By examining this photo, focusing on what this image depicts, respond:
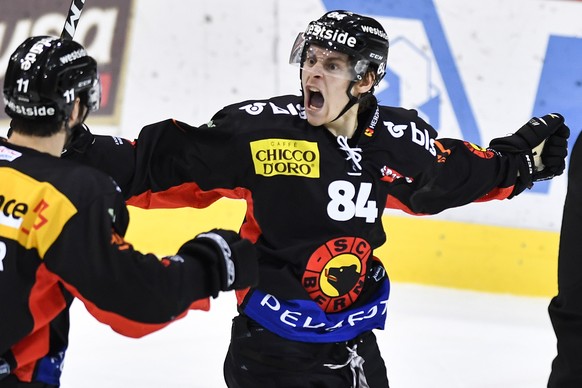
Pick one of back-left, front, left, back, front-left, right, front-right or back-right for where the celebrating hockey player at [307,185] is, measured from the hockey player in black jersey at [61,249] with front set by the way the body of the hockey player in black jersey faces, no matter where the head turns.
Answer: front

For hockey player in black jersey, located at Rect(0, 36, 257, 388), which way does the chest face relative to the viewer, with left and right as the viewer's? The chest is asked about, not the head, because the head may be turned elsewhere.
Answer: facing away from the viewer and to the right of the viewer

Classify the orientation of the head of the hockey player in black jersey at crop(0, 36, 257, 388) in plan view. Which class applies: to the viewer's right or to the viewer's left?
to the viewer's right
